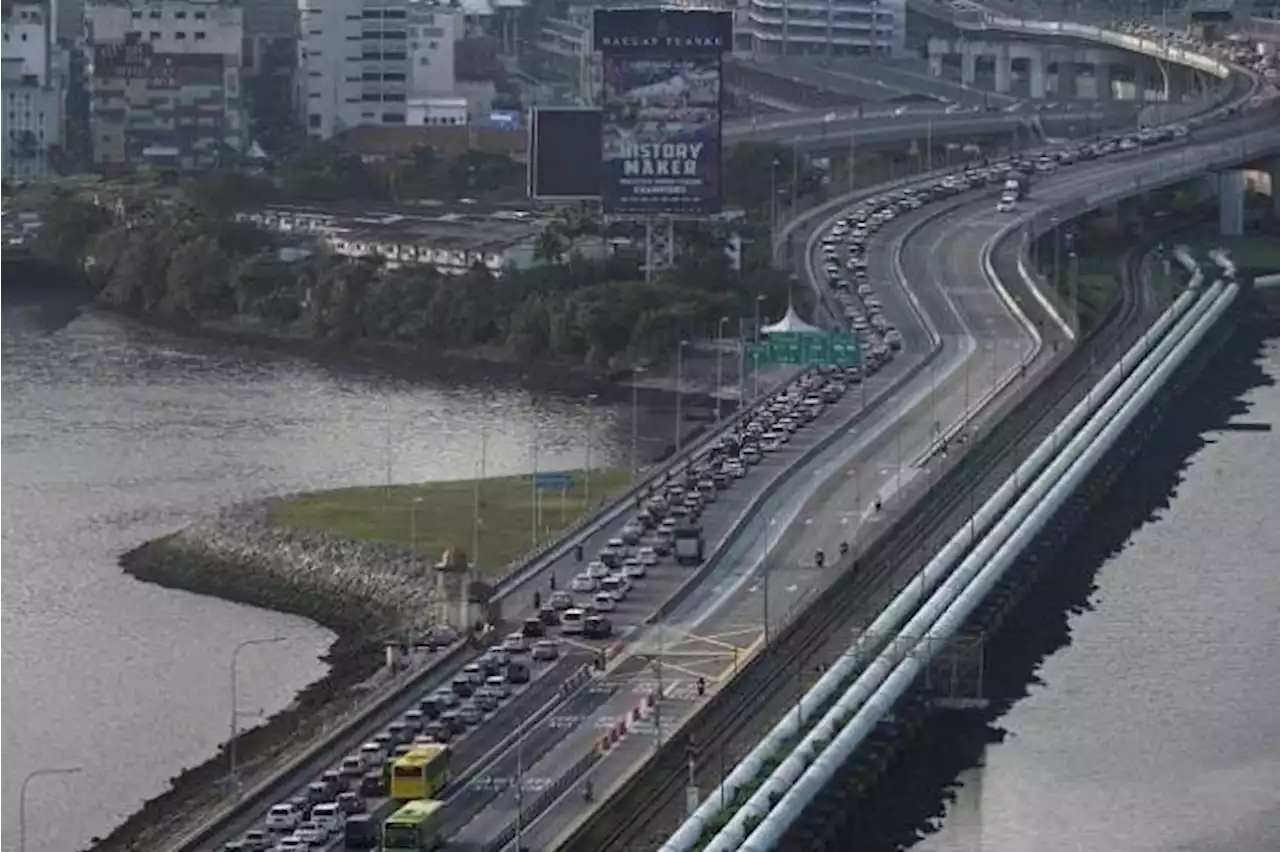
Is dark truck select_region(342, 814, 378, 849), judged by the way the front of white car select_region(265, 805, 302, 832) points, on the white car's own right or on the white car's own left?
on the white car's own right

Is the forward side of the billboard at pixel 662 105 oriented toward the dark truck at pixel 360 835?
yes

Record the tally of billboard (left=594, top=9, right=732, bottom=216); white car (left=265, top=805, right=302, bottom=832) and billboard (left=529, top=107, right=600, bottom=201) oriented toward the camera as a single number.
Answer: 2

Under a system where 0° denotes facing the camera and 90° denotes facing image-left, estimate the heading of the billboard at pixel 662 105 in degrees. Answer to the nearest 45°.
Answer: approximately 0°

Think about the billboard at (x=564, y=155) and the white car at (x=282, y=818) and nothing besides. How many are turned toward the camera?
1

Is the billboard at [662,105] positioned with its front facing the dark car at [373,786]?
yes

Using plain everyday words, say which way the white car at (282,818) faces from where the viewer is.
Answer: facing away from the viewer and to the right of the viewer
